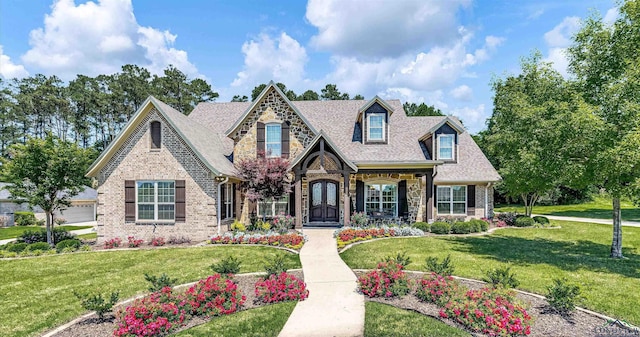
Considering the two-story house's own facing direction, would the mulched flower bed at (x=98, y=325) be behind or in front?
in front

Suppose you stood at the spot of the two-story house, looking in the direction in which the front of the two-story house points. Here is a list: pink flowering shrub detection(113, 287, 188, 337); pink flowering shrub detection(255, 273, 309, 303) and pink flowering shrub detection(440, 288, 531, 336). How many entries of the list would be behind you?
0

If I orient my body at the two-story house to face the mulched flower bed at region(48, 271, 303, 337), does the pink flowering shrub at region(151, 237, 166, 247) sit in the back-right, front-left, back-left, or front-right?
front-right

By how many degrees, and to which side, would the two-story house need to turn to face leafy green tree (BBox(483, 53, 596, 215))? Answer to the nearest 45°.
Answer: approximately 45° to its left

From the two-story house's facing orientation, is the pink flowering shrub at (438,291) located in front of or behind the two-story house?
in front

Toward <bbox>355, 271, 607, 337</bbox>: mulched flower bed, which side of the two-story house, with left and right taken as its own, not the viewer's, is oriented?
front

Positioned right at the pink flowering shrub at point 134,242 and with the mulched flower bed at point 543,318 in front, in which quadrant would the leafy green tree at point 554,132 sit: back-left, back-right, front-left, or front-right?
front-left

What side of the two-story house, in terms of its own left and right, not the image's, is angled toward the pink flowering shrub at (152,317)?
front

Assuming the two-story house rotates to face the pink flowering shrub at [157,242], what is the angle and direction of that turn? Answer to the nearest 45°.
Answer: approximately 45° to its right

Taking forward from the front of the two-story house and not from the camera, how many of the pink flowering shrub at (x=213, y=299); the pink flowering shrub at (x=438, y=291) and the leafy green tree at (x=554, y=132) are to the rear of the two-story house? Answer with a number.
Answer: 0

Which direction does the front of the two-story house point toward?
toward the camera

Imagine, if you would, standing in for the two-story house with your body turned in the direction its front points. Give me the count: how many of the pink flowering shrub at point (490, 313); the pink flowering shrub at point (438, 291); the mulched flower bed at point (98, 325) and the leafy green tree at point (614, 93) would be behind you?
0

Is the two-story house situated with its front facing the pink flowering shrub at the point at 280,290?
yes
